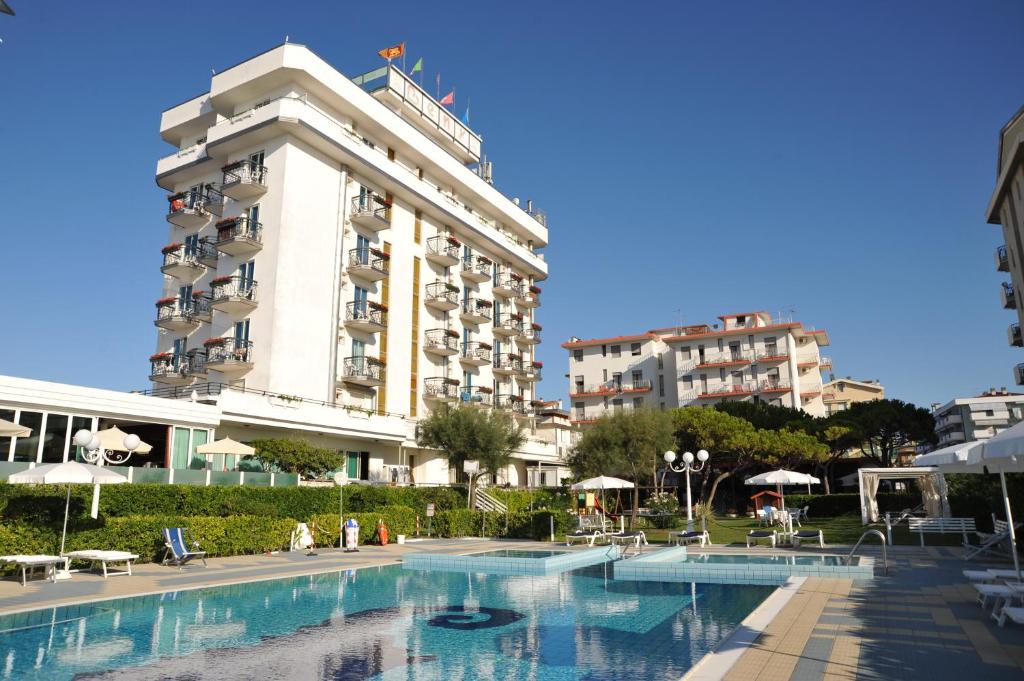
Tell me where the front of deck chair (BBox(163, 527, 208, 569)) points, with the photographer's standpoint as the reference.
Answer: facing the viewer and to the right of the viewer

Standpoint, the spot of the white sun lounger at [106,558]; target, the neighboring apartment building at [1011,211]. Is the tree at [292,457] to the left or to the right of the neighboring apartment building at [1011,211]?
left

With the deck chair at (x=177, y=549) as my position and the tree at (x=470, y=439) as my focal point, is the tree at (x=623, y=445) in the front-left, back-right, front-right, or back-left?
front-right

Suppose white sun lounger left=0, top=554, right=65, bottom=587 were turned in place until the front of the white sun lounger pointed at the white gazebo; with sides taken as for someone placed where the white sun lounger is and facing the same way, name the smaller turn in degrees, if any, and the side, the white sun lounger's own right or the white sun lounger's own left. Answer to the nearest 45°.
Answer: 0° — it already faces it

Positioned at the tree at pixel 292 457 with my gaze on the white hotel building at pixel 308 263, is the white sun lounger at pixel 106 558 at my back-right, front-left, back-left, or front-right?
back-left

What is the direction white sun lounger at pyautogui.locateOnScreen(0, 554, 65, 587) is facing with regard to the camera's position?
facing to the right of the viewer

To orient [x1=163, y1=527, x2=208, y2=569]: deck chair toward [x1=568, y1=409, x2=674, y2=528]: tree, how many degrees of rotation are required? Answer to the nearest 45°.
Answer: approximately 90° to its left

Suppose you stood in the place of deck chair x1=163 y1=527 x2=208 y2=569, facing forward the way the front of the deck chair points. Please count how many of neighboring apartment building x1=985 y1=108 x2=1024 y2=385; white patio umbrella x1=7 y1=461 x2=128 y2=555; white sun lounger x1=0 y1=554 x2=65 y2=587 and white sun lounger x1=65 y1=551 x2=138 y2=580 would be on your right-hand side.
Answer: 3

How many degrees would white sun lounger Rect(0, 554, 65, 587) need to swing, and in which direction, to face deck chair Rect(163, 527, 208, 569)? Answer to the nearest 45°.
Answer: approximately 45° to its left
